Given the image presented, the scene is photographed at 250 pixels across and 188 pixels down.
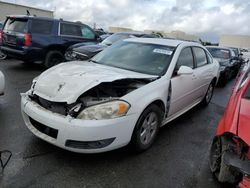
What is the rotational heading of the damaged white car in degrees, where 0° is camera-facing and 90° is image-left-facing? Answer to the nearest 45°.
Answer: approximately 45°

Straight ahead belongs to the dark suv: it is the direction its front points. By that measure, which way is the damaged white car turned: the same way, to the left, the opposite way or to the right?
the opposite way

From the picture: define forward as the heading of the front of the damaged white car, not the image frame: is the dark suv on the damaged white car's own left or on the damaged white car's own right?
on the damaged white car's own right

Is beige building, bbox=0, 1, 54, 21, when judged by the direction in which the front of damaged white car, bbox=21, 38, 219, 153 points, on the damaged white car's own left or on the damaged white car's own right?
on the damaged white car's own right

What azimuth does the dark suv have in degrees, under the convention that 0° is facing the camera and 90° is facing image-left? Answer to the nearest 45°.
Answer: approximately 225°

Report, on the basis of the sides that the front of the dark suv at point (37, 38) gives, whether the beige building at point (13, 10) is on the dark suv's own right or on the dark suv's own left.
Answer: on the dark suv's own left
